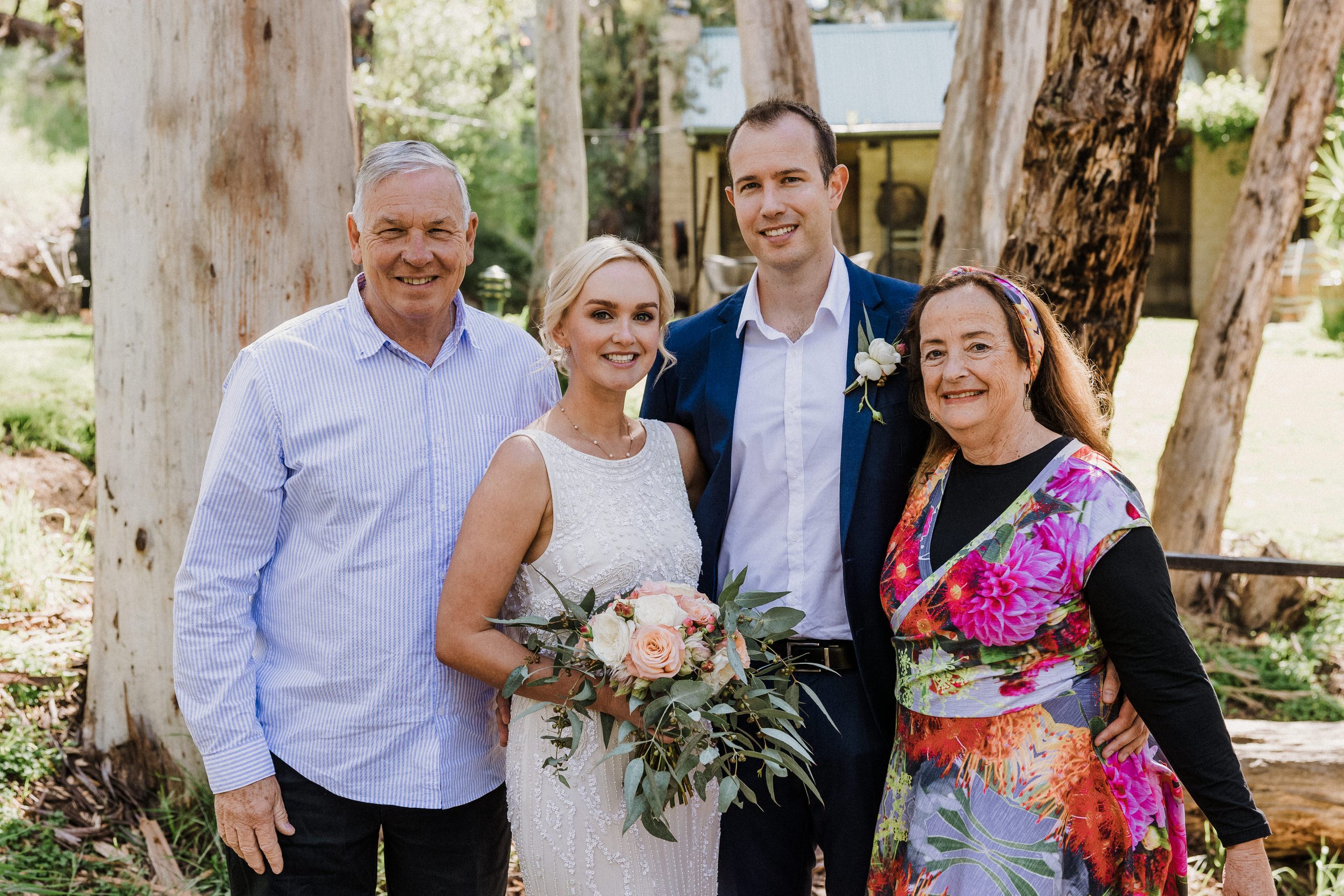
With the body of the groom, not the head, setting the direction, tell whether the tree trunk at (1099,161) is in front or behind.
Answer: behind

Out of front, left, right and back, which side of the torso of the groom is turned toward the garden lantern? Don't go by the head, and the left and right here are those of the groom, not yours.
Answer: back

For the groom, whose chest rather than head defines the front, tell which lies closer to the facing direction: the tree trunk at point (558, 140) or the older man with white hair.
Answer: the older man with white hair

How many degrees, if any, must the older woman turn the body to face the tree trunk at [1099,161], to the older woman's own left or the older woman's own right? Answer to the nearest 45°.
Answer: approximately 135° to the older woman's own right

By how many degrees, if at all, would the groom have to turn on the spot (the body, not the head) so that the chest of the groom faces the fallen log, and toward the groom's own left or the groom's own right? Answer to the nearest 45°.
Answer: approximately 135° to the groom's own left

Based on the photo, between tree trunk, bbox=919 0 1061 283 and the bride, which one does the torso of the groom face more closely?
the bride

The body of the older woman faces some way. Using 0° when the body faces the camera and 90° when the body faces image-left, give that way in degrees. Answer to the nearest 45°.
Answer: approximately 45°

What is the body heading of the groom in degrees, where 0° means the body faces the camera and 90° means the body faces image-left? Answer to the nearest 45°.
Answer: approximately 0°

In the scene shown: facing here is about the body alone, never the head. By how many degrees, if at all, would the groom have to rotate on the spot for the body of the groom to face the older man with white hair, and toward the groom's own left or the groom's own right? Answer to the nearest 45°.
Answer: approximately 45° to the groom's own right

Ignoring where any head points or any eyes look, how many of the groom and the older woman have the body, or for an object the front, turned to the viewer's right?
0
